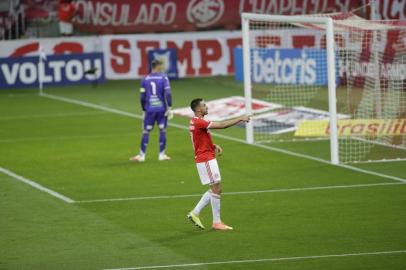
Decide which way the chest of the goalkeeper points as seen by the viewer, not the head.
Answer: away from the camera

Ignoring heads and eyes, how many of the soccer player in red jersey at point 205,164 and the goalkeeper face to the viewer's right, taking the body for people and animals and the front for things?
1

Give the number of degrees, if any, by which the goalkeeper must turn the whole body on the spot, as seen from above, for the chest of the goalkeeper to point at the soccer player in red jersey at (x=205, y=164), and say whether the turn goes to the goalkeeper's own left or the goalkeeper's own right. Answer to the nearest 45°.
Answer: approximately 180°

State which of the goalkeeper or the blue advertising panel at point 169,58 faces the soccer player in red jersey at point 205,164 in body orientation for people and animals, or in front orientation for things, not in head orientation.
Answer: the blue advertising panel

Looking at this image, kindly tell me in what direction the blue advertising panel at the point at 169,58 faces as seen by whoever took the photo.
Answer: facing the viewer

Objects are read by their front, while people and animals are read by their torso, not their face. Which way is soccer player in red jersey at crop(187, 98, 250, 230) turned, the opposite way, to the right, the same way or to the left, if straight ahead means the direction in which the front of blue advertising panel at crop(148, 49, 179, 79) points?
to the left

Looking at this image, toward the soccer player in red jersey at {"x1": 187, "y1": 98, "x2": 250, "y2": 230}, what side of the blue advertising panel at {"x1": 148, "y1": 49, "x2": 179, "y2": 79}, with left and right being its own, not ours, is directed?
front

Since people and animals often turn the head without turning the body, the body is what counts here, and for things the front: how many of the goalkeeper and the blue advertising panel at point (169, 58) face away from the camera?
1

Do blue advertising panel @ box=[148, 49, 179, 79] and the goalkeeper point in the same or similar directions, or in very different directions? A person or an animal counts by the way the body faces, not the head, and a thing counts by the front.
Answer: very different directions

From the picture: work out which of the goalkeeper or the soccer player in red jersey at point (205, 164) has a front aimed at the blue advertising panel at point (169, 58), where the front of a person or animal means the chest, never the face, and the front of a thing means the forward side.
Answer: the goalkeeper

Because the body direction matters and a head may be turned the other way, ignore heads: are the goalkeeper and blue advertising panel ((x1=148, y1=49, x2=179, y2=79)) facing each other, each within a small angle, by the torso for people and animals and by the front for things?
yes

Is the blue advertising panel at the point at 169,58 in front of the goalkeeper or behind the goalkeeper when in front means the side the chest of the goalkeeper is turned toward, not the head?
in front

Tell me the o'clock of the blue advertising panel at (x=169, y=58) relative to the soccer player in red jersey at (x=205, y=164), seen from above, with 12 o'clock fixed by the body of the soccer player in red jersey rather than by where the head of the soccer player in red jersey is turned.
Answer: The blue advertising panel is roughly at 9 o'clock from the soccer player in red jersey.

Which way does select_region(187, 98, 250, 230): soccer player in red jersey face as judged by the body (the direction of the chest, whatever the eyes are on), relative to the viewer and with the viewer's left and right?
facing to the right of the viewer

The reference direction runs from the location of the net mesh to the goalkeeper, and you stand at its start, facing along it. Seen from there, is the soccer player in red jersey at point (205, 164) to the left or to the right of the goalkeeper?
left
